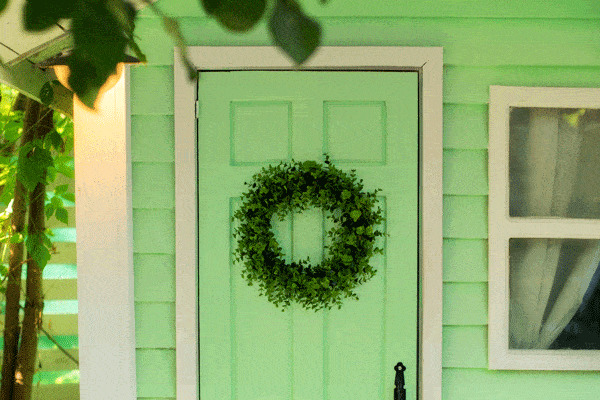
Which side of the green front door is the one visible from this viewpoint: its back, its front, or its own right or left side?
front

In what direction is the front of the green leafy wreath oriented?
toward the camera
